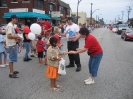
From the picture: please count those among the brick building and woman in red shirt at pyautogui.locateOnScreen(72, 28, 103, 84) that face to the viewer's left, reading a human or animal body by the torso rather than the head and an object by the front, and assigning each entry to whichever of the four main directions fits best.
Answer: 1

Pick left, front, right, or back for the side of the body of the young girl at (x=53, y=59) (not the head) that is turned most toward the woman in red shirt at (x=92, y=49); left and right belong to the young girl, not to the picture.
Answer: front

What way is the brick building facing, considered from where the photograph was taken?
facing the viewer and to the right of the viewer

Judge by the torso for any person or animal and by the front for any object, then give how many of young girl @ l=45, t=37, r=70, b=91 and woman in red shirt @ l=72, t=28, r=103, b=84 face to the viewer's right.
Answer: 1

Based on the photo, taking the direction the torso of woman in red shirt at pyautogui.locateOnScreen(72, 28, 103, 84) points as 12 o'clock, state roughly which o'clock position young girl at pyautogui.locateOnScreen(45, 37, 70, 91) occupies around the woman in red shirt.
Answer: The young girl is roughly at 11 o'clock from the woman in red shirt.

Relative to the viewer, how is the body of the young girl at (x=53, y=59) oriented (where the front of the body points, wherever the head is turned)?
to the viewer's right

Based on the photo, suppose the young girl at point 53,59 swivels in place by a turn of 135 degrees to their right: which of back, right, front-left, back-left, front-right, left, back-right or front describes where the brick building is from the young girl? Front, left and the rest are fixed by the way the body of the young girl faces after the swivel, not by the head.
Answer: back-right

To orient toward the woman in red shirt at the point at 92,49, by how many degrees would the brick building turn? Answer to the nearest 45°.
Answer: approximately 45° to its right

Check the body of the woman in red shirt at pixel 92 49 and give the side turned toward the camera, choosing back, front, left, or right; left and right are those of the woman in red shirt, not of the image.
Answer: left
